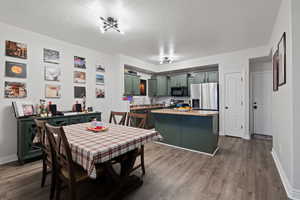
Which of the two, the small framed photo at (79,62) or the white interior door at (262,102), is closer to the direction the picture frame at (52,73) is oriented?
the white interior door

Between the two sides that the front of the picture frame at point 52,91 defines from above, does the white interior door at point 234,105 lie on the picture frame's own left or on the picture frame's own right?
on the picture frame's own left

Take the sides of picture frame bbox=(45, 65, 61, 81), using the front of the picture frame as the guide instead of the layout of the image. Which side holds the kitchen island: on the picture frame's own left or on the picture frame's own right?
on the picture frame's own left

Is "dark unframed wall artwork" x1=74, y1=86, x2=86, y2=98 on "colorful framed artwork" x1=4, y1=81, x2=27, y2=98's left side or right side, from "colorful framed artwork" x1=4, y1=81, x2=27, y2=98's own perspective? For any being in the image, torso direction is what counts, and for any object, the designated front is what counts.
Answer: on its left

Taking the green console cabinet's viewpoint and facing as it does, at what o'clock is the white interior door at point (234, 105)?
The white interior door is roughly at 11 o'clock from the green console cabinet.

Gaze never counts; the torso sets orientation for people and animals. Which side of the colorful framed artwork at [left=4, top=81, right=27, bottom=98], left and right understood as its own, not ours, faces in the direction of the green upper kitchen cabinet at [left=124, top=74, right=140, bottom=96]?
left

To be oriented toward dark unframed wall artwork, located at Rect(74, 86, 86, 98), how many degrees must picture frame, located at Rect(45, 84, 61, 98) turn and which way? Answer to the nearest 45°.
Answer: approximately 90° to its left

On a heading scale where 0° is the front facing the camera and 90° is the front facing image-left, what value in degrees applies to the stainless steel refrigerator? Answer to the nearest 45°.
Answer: approximately 0°

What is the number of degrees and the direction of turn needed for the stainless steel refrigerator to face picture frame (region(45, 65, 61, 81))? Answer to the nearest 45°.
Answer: approximately 45° to its right
